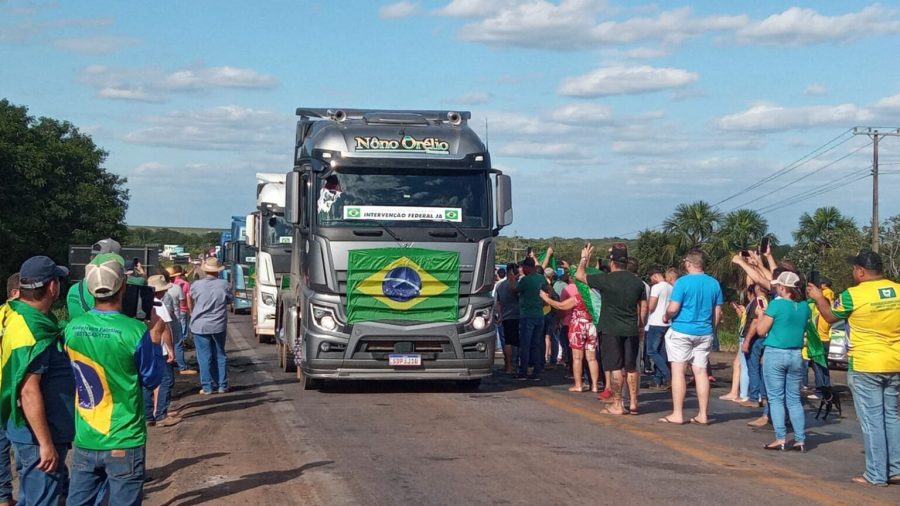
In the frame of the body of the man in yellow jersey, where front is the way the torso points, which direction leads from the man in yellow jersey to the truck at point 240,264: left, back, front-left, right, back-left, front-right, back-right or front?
front

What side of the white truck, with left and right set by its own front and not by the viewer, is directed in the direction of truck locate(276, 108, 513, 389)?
front

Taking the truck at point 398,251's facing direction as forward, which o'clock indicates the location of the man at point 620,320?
The man is roughly at 10 o'clock from the truck.

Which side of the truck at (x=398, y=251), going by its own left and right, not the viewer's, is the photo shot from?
front

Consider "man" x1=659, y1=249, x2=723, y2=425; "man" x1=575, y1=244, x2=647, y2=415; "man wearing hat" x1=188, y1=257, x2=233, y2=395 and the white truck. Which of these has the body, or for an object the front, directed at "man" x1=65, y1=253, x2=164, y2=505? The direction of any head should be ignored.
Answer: the white truck

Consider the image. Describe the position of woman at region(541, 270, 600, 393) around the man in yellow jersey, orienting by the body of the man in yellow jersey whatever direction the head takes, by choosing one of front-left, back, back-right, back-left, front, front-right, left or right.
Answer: front

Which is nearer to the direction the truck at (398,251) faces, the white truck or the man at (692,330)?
the man

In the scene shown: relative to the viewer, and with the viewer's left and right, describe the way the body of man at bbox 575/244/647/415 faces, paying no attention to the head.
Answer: facing away from the viewer and to the left of the viewer

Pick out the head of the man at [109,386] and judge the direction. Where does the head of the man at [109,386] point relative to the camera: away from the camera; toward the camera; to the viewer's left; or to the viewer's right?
away from the camera

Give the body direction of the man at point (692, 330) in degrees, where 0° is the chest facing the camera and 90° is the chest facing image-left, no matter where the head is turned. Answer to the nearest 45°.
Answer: approximately 135°

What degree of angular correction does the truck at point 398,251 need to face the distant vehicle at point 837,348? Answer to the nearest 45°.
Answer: approximately 135° to its left
